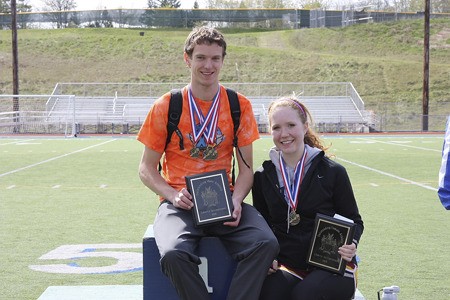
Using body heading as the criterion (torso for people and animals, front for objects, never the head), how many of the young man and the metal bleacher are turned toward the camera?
2

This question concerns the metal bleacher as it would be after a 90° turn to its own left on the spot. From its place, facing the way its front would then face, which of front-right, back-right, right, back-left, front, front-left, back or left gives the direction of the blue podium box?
right

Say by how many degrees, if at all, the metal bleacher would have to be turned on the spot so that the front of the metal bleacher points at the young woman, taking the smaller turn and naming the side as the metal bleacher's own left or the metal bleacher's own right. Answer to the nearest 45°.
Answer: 0° — it already faces them

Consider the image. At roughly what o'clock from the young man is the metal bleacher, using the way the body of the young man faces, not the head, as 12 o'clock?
The metal bleacher is roughly at 6 o'clock from the young man.

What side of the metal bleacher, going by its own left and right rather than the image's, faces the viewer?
front

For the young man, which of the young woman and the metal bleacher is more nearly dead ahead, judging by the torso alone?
the young woman

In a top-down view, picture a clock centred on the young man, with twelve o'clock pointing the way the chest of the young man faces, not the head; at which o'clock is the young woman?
The young woman is roughly at 10 o'clock from the young man.
